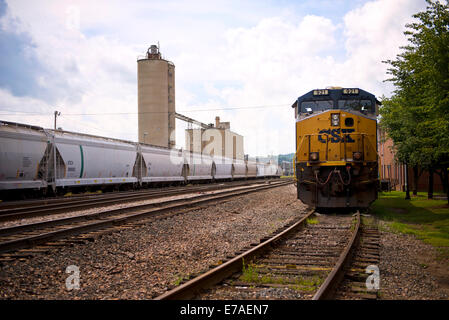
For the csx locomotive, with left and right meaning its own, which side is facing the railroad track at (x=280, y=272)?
front

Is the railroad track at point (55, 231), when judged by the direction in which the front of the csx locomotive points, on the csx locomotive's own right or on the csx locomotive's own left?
on the csx locomotive's own right

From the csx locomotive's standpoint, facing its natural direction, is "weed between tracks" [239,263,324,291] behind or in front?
in front

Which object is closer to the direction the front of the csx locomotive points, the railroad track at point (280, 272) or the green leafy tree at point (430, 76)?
the railroad track

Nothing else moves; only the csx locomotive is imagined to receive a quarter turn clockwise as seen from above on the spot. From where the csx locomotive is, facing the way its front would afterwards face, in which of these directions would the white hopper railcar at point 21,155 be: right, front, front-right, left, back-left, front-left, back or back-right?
front

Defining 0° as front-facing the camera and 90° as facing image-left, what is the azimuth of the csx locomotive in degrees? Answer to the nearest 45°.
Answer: approximately 0°
